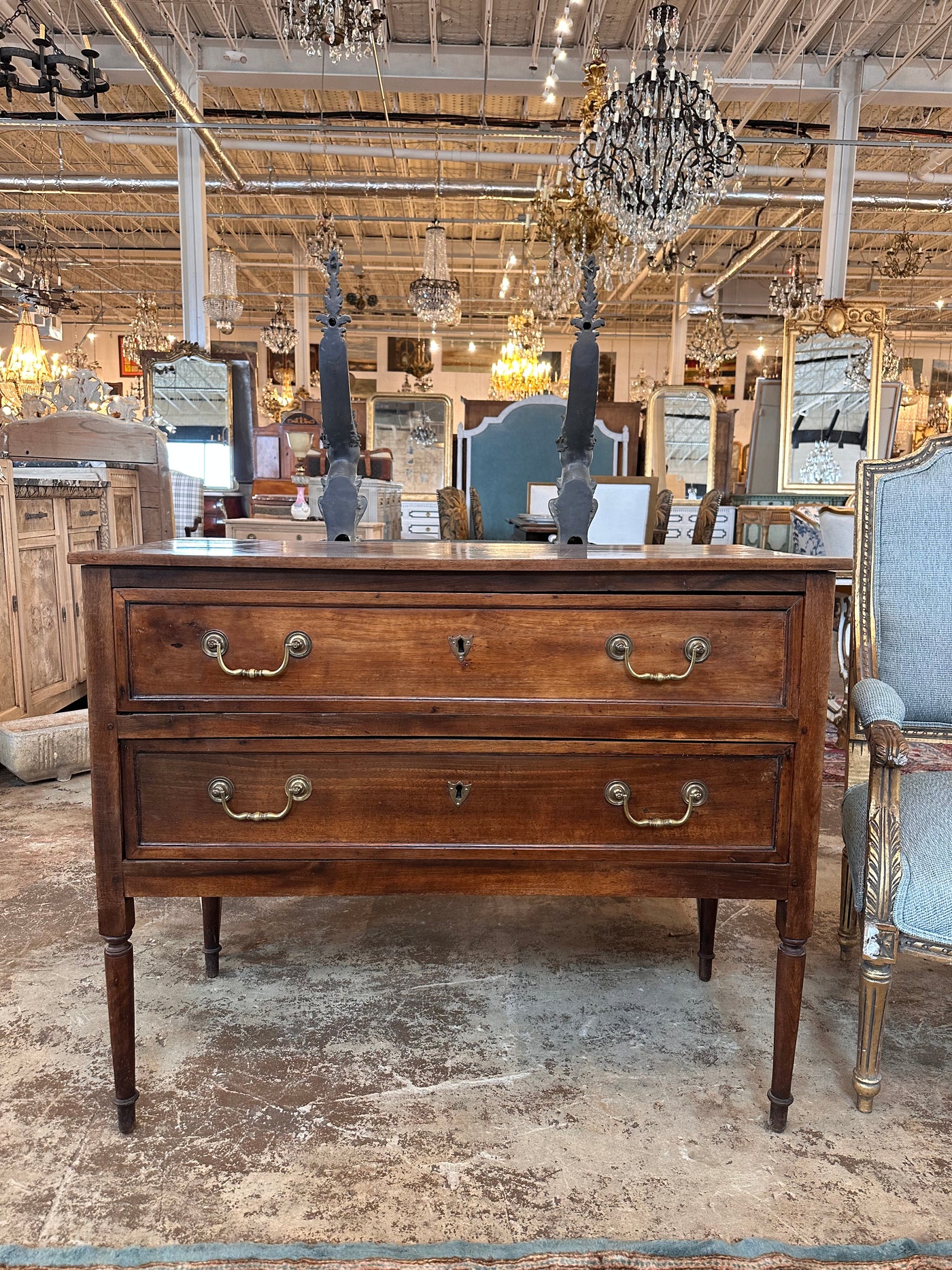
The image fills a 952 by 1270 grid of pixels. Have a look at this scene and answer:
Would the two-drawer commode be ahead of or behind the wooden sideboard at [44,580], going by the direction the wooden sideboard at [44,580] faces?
ahead

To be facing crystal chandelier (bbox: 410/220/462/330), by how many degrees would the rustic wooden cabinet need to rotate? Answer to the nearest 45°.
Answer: approximately 90° to its left

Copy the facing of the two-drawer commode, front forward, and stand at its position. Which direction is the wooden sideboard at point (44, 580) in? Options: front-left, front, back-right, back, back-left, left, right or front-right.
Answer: back-right

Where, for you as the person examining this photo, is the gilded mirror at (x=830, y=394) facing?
facing the viewer

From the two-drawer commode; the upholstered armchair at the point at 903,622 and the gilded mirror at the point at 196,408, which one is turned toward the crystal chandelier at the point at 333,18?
the gilded mirror

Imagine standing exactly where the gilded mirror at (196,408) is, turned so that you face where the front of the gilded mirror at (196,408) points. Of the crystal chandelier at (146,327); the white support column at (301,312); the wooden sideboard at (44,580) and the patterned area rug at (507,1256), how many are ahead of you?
2

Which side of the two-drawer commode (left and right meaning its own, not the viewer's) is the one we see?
front

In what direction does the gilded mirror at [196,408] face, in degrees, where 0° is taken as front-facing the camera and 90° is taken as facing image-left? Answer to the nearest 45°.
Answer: approximately 0°

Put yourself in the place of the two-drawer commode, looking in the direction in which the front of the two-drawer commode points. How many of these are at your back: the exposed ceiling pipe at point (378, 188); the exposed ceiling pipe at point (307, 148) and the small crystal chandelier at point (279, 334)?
3

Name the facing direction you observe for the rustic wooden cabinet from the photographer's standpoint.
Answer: facing the viewer and to the right of the viewer
